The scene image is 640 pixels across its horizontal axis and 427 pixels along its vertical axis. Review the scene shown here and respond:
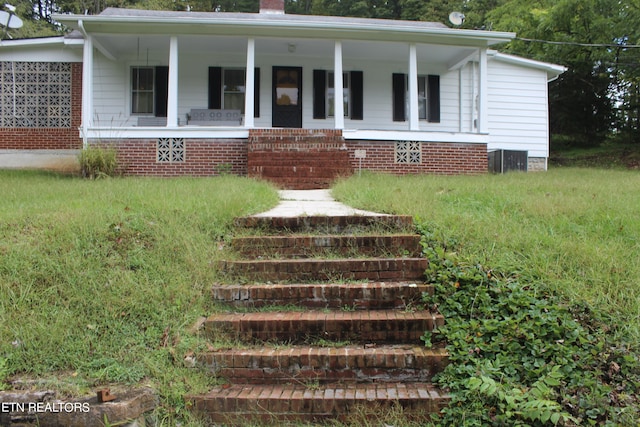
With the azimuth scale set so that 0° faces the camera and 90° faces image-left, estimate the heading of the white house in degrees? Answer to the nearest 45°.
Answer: approximately 0°

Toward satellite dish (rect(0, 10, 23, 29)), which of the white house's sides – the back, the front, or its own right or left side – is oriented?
right
